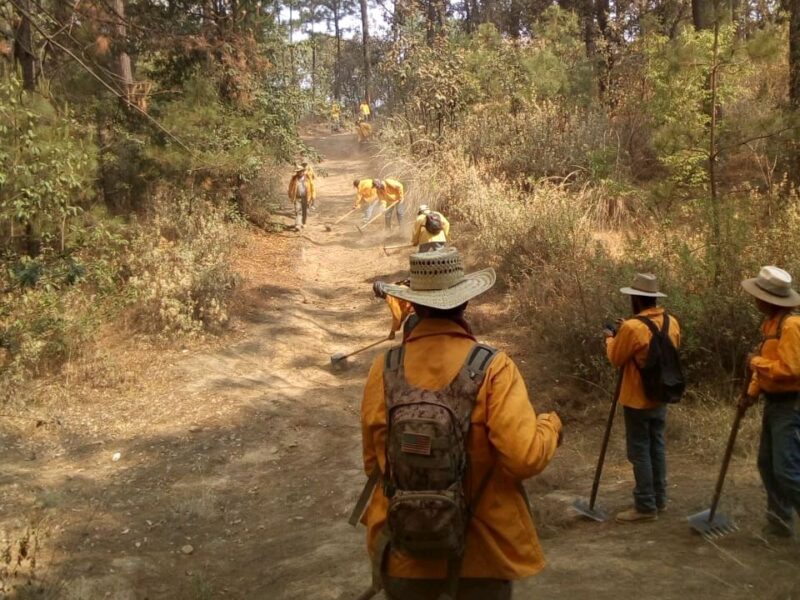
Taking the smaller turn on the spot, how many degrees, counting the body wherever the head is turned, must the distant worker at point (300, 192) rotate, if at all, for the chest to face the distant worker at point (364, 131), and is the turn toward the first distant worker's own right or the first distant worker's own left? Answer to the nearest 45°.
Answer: approximately 180°

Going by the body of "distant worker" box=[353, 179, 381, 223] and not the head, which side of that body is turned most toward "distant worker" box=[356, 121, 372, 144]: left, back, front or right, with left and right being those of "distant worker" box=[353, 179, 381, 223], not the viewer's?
right

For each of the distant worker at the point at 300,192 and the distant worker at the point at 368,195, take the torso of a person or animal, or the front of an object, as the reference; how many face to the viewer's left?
1

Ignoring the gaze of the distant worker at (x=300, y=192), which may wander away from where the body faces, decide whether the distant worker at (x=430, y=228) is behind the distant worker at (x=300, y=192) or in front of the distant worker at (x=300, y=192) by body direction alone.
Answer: in front

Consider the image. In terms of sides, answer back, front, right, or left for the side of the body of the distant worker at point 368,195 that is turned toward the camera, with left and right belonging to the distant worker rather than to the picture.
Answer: left

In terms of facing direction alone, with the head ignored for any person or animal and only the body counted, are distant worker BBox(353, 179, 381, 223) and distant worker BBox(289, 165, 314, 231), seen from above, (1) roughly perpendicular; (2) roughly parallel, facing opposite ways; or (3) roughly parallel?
roughly perpendicular

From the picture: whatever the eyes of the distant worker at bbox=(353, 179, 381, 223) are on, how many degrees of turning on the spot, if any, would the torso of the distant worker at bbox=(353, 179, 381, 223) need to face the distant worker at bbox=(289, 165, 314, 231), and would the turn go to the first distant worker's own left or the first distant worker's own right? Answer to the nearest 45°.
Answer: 0° — they already face them

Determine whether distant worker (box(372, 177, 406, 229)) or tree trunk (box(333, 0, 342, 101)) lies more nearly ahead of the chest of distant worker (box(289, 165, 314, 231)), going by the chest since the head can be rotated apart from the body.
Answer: the distant worker

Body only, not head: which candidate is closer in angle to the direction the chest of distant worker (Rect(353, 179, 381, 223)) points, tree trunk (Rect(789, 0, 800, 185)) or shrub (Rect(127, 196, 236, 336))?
the shrub

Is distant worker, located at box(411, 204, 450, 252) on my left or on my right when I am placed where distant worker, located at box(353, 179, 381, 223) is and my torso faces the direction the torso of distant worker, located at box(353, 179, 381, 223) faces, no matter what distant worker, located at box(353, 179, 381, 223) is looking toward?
on my left

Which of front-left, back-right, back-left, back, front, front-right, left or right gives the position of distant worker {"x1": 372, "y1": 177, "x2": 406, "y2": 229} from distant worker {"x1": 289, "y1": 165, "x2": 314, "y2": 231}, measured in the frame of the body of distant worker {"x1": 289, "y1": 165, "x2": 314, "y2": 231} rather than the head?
front-left

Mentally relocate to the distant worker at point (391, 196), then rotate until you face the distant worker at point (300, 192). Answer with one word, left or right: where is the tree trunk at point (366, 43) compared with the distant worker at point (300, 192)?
right
